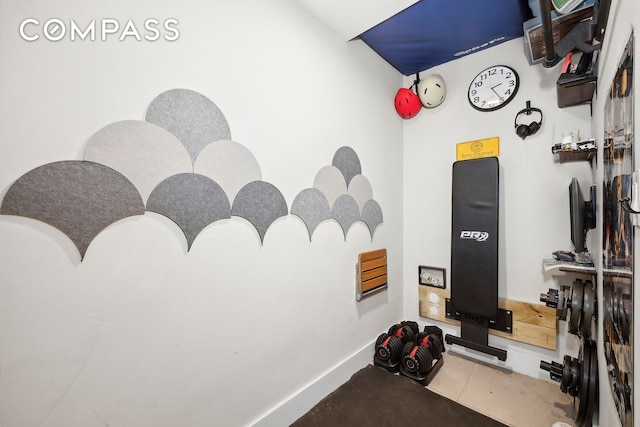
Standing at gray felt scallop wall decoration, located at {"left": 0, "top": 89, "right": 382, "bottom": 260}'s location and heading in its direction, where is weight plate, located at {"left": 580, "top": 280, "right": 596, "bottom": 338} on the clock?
The weight plate is roughly at 11 o'clock from the gray felt scallop wall decoration.

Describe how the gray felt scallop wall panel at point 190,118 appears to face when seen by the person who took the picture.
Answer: facing the viewer and to the right of the viewer

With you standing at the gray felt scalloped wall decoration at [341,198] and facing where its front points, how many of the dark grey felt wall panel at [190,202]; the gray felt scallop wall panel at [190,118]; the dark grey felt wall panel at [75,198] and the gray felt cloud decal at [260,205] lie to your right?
4

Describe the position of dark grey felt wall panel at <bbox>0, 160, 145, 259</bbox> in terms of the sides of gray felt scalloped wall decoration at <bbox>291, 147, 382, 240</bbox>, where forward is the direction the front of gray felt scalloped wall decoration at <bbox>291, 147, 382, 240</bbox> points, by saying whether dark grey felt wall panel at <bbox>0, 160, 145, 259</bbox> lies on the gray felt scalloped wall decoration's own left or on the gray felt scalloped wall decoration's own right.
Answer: on the gray felt scalloped wall decoration's own right

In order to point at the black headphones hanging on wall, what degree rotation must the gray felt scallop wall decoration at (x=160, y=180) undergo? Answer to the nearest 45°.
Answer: approximately 45° to its left

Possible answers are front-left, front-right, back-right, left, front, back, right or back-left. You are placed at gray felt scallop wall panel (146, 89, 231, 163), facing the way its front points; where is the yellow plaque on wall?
front-left

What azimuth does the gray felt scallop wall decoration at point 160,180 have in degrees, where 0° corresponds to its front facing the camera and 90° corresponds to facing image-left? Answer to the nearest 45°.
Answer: approximately 315°
